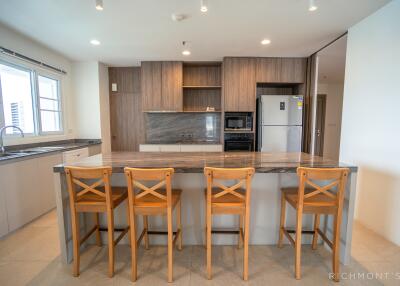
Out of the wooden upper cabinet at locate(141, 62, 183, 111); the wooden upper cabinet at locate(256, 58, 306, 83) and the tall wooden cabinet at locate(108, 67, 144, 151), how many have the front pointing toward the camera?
3

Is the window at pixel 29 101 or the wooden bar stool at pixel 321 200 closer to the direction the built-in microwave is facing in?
the wooden bar stool

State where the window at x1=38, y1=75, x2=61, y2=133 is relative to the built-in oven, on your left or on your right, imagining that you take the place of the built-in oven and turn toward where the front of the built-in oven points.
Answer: on your right

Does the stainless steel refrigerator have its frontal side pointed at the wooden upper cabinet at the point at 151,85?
no

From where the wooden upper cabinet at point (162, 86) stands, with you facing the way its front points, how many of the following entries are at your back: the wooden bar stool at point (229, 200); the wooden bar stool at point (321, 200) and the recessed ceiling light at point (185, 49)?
0

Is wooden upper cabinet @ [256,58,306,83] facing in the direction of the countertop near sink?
no

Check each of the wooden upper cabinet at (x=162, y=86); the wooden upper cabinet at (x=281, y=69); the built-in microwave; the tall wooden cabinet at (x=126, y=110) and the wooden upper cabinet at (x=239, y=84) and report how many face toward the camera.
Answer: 5

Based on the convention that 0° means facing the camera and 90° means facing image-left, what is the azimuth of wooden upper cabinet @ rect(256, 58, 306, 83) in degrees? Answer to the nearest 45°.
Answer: approximately 0°

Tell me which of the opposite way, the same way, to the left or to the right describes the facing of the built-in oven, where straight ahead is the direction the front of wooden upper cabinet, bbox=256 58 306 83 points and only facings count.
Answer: the same way

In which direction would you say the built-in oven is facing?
toward the camera

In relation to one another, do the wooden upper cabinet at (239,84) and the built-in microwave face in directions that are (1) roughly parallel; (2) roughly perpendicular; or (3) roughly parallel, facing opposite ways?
roughly parallel

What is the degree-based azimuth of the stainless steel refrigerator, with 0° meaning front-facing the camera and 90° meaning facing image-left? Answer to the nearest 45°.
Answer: approximately 0°

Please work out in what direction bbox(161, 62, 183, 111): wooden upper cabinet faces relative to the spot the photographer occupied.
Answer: facing the viewer

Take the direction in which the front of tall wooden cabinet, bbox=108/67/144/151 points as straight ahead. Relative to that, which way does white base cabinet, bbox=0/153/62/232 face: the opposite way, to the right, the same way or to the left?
to the left

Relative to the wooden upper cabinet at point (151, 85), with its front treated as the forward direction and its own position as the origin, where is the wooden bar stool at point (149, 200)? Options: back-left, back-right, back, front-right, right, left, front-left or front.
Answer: front

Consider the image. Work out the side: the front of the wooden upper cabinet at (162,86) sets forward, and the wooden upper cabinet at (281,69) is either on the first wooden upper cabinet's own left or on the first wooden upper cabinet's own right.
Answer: on the first wooden upper cabinet's own left

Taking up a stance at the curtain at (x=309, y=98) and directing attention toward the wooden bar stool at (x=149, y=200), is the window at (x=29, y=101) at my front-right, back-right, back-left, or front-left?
front-right

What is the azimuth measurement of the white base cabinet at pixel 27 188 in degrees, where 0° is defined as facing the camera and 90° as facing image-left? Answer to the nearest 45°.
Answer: approximately 315°

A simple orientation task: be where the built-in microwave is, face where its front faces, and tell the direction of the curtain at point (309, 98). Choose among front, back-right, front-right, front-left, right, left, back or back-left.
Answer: left

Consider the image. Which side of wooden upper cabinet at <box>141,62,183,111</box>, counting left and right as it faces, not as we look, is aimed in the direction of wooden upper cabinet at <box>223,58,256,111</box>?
left

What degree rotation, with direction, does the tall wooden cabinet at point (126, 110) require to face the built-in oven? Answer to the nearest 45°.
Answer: approximately 45° to its left

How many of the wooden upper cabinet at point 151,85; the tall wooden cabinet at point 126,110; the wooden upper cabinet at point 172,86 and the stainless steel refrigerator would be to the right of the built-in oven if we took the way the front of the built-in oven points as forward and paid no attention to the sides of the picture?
3

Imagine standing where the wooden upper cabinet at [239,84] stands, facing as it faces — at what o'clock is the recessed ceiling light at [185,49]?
The recessed ceiling light is roughly at 2 o'clock from the wooden upper cabinet.
